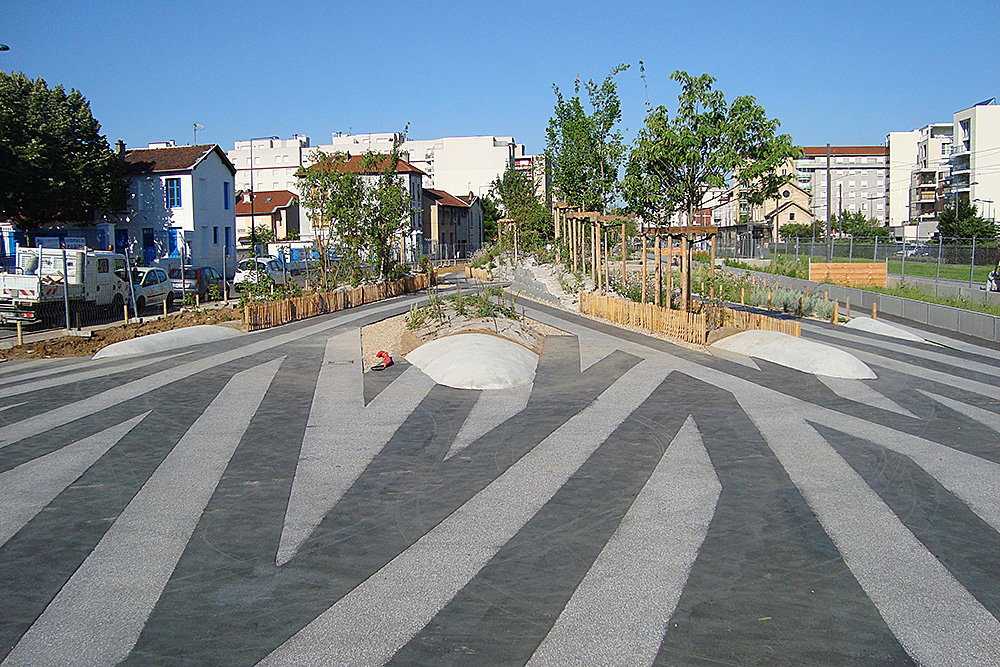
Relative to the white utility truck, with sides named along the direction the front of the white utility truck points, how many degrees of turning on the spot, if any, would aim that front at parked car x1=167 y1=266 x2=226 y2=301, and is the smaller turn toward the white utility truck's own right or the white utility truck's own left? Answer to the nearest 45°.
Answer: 0° — it already faces it

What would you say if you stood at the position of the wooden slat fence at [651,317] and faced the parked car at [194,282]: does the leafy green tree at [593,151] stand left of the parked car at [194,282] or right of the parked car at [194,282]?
right

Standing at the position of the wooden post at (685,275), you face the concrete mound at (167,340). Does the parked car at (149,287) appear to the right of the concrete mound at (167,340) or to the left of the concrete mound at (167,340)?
right

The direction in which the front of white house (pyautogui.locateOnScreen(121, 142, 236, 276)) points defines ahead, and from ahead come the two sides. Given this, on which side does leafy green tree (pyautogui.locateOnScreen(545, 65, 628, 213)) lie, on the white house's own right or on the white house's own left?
on the white house's own left

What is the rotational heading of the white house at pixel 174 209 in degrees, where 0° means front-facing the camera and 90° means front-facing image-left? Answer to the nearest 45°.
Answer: approximately 45°

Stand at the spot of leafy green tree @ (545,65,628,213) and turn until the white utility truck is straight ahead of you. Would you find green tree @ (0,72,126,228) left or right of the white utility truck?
right

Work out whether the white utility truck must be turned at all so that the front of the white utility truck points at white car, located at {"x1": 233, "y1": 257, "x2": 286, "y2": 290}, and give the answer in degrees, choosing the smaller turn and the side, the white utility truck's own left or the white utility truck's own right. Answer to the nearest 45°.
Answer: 0° — it already faces it
